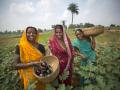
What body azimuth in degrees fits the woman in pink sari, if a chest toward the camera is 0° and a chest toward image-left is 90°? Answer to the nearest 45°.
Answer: approximately 0°

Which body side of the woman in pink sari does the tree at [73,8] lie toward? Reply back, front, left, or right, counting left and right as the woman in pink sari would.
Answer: back

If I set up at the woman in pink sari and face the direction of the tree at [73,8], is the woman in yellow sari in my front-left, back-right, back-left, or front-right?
back-left

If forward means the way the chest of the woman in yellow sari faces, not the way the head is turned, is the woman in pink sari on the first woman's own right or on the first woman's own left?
on the first woman's own left

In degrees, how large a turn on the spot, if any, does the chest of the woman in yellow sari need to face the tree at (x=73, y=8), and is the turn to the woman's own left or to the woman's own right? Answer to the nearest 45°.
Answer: approximately 135° to the woman's own left

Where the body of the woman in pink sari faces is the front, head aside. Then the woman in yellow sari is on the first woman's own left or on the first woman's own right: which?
on the first woman's own right

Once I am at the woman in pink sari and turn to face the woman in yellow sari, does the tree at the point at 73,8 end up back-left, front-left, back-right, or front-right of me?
back-right

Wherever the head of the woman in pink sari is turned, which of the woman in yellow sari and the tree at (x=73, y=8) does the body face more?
the woman in yellow sari

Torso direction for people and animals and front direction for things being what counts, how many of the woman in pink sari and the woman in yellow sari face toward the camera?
2
